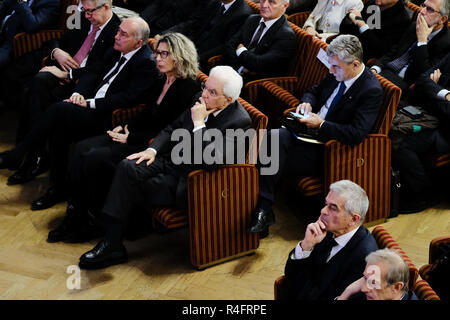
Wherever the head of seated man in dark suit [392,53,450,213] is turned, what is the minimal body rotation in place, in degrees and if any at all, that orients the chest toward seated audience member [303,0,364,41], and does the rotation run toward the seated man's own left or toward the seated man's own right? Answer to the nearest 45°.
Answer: approximately 90° to the seated man's own right

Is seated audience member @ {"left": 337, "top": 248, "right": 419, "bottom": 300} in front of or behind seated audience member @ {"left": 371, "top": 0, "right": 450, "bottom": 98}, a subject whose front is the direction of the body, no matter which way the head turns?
in front

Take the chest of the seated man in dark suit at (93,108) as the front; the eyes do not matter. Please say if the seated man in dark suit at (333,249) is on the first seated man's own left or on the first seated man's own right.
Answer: on the first seated man's own left

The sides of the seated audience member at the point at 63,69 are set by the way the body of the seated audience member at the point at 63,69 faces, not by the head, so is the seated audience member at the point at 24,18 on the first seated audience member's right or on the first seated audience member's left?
on the first seated audience member's right

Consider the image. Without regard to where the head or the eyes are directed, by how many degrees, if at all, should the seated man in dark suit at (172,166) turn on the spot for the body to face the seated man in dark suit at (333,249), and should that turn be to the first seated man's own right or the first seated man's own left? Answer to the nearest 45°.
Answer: approximately 90° to the first seated man's own left

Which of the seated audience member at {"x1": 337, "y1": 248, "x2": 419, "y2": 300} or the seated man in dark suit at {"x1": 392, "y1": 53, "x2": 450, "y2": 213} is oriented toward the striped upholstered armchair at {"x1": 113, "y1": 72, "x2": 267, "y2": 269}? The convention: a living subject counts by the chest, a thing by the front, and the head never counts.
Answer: the seated man in dark suit

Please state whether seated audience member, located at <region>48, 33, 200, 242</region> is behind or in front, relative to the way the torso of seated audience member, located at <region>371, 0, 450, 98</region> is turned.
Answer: in front

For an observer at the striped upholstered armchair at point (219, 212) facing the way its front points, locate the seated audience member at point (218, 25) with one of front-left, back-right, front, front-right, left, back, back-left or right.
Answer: back-right

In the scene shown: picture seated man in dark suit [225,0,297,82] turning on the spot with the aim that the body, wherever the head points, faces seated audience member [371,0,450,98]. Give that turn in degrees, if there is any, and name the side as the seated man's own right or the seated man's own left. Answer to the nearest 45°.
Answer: approximately 135° to the seated man's own left

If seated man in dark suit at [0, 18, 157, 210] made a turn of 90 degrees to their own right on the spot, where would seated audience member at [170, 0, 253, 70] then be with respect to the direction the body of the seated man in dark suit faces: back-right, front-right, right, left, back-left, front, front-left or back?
right

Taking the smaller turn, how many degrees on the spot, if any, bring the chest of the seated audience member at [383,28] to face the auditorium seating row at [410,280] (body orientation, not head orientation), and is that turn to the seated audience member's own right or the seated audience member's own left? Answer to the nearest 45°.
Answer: approximately 45° to the seated audience member's own left
